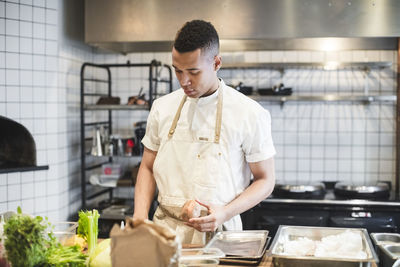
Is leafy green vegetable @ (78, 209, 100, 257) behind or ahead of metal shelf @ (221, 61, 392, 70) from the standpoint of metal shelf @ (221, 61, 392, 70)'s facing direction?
ahead

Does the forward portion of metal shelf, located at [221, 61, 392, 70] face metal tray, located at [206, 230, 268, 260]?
yes

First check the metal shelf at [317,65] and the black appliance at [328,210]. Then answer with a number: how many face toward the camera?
2

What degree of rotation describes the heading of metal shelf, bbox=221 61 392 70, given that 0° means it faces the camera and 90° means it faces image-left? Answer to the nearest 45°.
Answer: approximately 0°

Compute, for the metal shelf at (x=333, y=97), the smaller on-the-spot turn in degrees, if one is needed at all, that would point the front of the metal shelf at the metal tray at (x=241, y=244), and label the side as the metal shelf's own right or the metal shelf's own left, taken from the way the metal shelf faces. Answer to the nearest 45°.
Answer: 0° — it already faces it

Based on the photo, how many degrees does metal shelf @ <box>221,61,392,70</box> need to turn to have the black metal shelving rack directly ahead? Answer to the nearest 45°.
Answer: approximately 90° to its right

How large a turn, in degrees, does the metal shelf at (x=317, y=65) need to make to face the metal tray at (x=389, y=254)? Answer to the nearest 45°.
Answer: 0° — it already faces it

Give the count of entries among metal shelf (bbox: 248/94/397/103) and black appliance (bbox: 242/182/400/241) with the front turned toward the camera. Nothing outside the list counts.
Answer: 2
